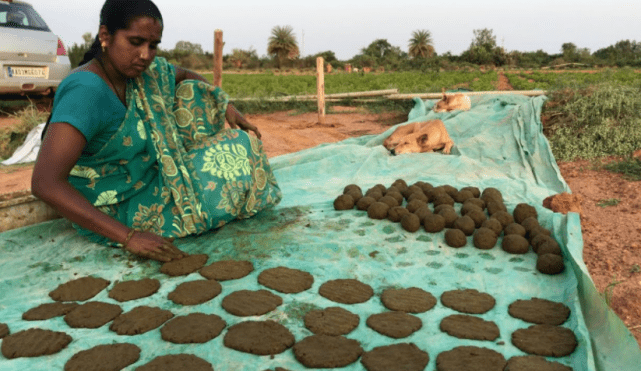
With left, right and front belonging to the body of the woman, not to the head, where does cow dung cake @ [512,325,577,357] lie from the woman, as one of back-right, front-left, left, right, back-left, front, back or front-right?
front

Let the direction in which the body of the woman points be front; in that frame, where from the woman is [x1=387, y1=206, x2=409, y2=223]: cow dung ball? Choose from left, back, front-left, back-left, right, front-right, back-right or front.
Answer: front-left

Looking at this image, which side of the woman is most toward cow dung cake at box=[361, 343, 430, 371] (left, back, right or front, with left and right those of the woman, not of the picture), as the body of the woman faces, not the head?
front

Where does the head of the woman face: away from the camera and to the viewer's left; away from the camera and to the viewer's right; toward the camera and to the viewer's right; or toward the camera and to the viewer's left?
toward the camera and to the viewer's right

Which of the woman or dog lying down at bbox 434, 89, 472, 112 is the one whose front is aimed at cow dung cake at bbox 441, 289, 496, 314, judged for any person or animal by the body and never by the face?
the woman

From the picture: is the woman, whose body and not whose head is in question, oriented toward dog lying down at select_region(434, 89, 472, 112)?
no

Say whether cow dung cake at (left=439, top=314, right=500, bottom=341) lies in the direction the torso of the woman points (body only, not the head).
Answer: yes

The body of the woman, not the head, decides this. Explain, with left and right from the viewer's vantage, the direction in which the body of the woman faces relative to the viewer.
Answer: facing the viewer and to the right of the viewer

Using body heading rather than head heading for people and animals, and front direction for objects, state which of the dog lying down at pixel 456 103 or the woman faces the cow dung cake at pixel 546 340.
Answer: the woman
